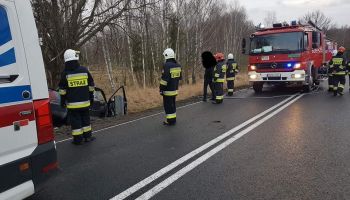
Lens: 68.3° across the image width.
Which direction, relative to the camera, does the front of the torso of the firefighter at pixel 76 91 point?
away from the camera

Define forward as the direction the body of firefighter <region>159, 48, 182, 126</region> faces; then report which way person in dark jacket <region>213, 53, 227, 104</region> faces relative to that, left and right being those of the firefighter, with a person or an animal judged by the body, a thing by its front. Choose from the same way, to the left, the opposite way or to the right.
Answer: the same way

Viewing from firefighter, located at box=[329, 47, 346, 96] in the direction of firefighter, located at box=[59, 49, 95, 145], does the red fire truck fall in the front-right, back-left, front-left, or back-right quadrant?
back-right

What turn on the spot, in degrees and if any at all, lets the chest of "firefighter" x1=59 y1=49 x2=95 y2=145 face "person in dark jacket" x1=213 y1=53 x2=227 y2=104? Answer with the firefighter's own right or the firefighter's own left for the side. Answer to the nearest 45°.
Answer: approximately 45° to the firefighter's own right

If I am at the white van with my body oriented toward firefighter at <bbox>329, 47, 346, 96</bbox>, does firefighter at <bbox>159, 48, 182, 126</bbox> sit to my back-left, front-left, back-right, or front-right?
front-left

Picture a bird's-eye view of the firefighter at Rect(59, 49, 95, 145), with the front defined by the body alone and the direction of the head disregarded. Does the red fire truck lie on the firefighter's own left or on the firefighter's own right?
on the firefighter's own right

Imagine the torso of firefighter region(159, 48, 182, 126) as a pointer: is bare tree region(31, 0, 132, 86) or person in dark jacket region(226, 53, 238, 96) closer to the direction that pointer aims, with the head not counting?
the bare tree
